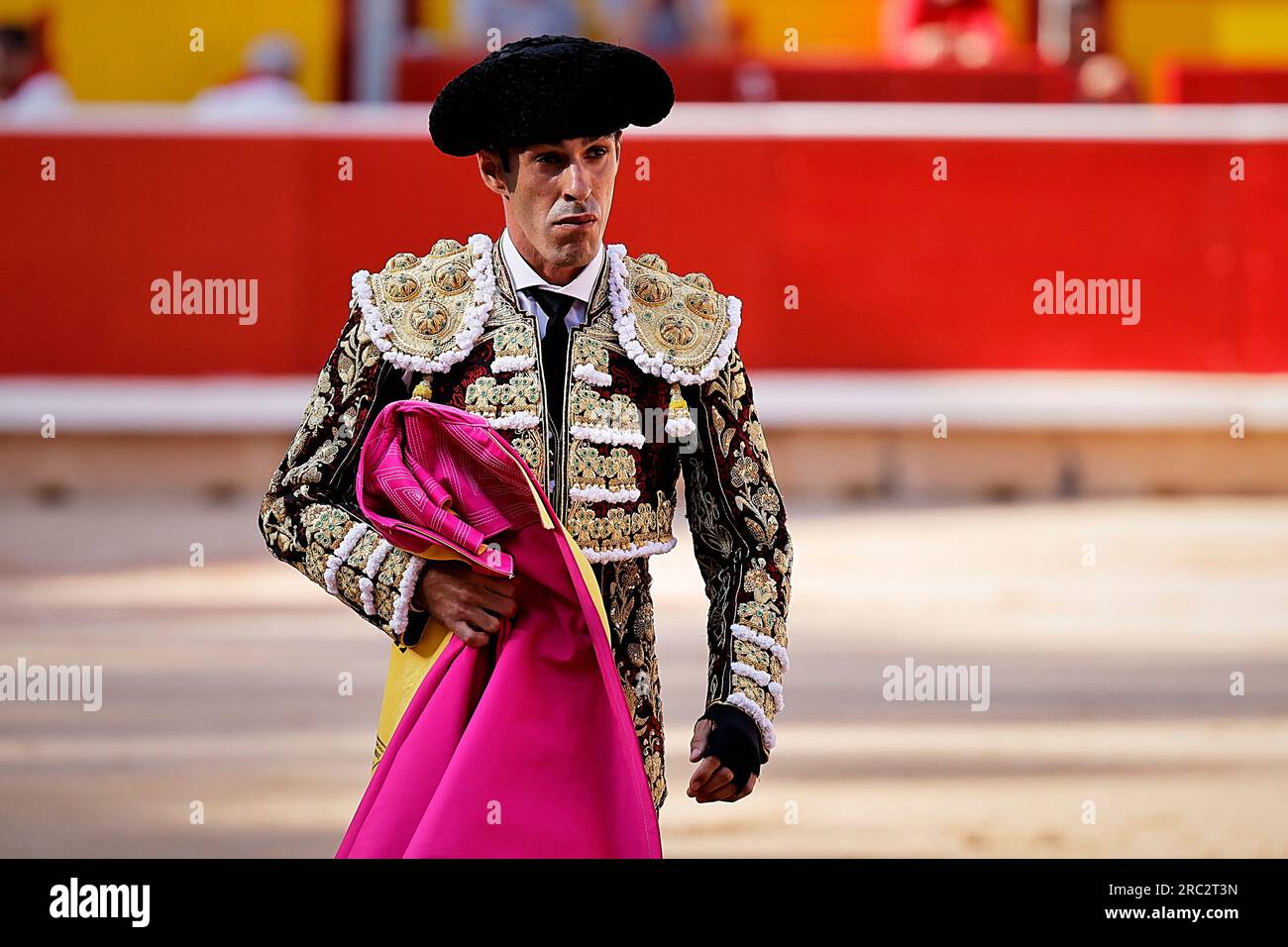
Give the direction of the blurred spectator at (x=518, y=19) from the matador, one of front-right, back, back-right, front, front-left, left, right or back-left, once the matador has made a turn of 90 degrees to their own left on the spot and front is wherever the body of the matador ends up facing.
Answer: left

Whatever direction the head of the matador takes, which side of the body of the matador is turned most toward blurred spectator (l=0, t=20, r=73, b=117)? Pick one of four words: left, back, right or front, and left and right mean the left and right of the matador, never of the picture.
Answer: back

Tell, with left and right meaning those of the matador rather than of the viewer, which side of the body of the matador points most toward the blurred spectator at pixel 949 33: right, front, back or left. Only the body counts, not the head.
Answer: back

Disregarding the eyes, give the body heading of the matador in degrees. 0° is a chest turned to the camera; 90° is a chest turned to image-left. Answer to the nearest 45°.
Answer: approximately 0°

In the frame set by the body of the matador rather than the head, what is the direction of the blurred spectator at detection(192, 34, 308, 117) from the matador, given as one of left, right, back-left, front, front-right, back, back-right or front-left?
back

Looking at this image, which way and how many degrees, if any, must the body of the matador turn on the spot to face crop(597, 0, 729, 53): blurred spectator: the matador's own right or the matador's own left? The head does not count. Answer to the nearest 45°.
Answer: approximately 180°

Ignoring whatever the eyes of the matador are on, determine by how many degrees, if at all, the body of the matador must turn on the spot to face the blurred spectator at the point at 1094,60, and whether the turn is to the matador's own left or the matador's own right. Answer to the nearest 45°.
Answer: approximately 180°
